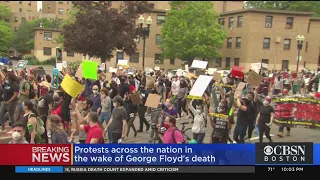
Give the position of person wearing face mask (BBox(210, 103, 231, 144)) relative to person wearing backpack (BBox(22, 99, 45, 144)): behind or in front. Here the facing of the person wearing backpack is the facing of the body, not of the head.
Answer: behind

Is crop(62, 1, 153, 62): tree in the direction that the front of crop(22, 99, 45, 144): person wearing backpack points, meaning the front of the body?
no

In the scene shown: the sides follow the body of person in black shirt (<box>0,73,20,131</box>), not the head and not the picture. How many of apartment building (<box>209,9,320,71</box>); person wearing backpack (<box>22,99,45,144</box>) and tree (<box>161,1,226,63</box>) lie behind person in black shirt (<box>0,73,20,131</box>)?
2

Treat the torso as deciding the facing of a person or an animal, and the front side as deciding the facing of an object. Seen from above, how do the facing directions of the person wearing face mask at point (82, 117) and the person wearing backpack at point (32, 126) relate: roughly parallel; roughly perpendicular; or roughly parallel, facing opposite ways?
roughly parallel

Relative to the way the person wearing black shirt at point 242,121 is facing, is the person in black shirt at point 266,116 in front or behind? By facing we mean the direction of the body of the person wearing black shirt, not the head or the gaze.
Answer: behind

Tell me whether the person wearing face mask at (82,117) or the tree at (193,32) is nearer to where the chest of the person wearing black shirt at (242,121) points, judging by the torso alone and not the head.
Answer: the person wearing face mask

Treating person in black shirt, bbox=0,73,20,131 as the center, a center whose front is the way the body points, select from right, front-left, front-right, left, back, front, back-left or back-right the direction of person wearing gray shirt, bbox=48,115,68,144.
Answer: front-left

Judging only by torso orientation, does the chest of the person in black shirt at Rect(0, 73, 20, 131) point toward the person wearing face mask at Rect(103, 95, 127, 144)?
no
